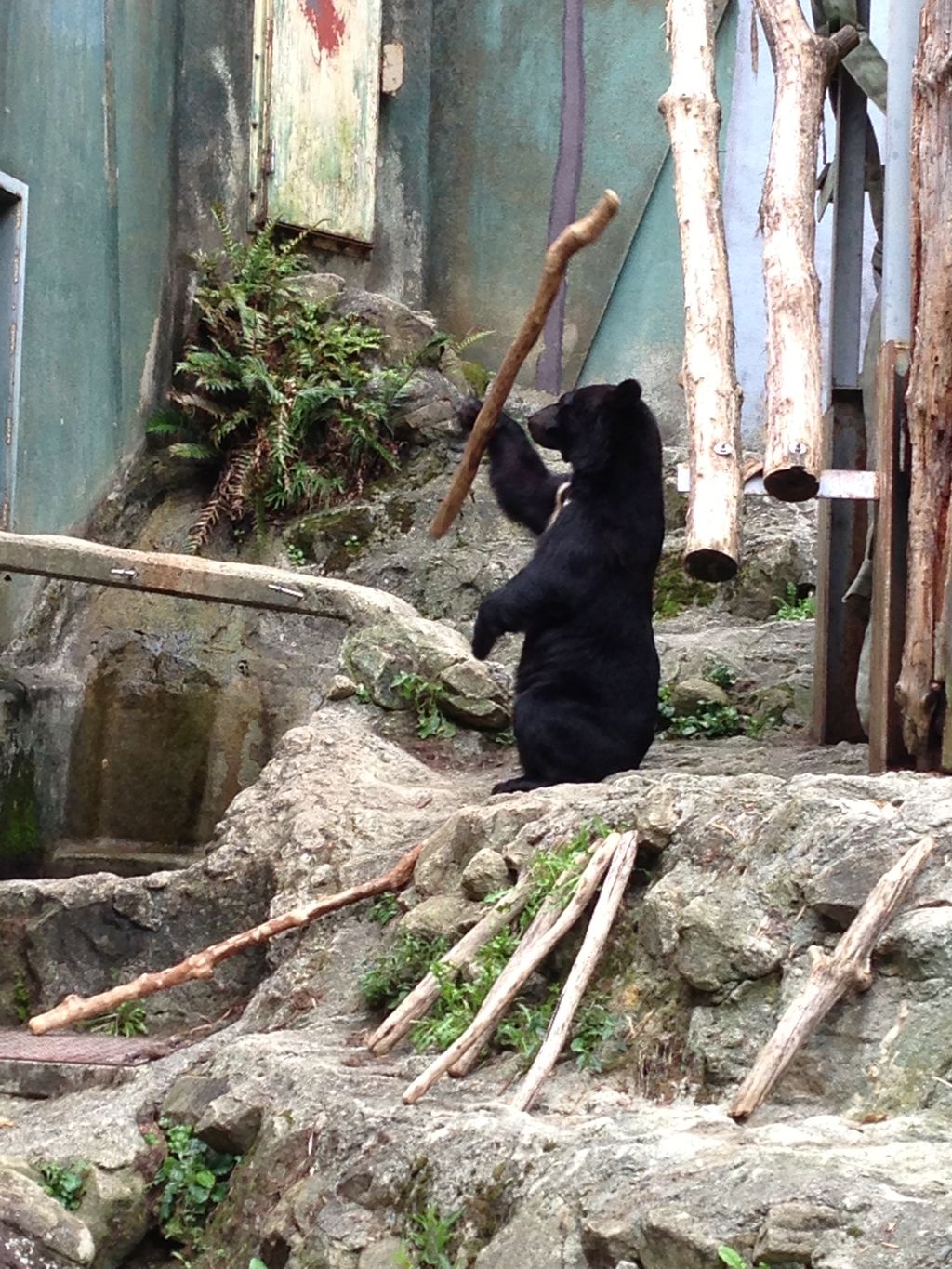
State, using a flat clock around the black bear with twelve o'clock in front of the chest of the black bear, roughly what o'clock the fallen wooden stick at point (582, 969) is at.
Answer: The fallen wooden stick is roughly at 9 o'clock from the black bear.

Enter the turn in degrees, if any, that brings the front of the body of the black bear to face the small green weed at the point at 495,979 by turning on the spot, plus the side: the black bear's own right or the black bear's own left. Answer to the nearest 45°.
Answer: approximately 90° to the black bear's own left

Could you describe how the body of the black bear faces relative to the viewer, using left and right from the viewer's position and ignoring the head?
facing to the left of the viewer

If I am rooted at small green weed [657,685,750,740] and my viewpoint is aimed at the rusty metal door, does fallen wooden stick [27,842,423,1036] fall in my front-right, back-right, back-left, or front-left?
back-left

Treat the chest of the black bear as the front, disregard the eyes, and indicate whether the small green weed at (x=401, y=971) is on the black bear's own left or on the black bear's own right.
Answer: on the black bear's own left

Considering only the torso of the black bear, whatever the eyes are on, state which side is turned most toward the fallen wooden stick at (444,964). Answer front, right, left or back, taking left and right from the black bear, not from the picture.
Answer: left

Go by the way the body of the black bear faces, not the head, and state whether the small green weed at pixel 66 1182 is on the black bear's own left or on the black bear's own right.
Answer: on the black bear's own left
